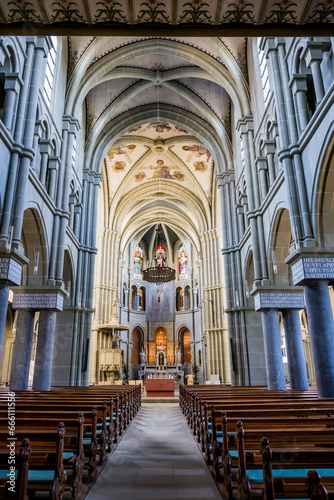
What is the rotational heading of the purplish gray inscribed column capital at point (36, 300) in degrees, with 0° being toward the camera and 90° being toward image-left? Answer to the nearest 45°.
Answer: approximately 0°

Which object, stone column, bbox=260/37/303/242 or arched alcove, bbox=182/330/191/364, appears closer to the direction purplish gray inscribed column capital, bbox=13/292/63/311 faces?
the stone column

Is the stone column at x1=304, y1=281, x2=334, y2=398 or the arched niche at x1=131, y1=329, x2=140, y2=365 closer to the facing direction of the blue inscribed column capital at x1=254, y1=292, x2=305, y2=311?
the stone column

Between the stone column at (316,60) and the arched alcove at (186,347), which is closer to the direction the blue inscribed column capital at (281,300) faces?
the stone column

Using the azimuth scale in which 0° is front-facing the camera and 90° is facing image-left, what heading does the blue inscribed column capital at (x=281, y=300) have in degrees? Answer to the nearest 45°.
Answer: approximately 0°
